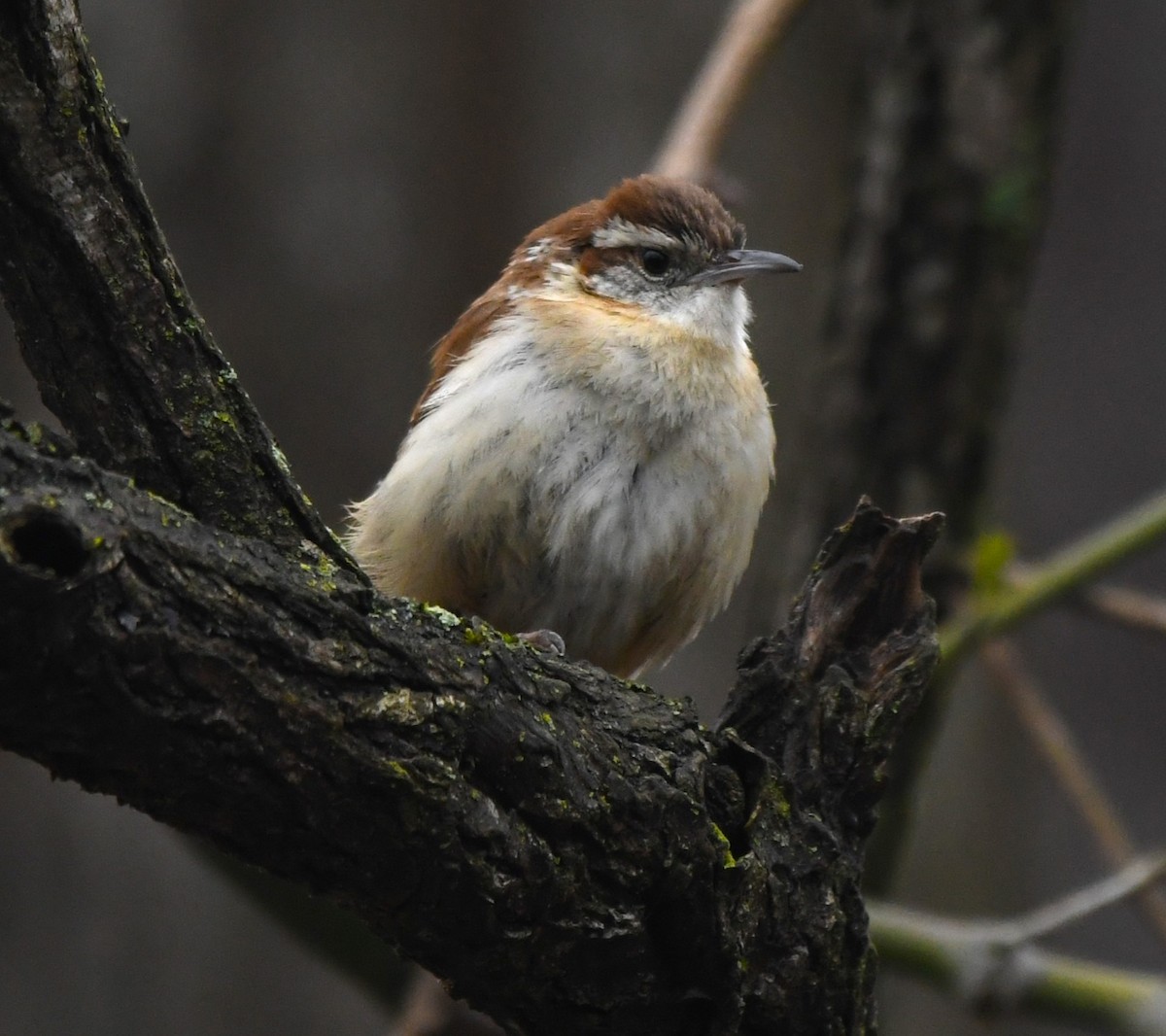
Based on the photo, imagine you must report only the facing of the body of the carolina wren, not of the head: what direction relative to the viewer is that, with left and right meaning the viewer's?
facing the viewer and to the right of the viewer

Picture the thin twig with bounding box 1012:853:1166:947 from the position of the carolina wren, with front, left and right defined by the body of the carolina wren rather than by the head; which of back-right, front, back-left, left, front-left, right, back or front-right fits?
front-left

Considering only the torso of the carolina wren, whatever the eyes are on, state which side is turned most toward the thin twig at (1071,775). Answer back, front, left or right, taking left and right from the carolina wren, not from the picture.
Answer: left

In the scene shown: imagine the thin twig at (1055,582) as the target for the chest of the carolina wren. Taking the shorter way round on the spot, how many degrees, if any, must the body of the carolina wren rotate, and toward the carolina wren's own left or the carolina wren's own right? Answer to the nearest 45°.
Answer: approximately 90° to the carolina wren's own left

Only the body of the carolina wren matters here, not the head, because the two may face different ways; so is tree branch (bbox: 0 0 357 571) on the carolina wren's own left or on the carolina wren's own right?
on the carolina wren's own right

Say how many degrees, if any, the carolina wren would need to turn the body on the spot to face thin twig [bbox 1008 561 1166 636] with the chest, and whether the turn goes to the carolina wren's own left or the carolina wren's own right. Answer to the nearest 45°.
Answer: approximately 90° to the carolina wren's own left

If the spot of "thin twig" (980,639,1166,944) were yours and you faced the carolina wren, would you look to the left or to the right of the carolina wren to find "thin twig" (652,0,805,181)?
right

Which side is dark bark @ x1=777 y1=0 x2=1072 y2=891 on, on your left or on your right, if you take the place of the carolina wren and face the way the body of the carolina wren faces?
on your left
